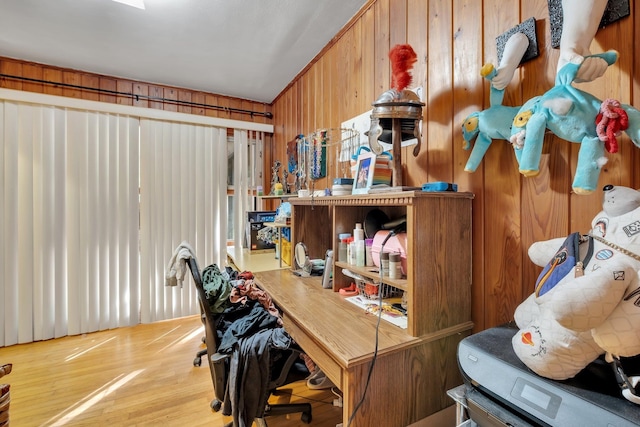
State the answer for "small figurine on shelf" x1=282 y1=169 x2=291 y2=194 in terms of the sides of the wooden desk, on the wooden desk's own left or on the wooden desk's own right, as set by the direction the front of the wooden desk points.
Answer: on the wooden desk's own right

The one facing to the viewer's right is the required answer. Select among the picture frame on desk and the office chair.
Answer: the office chair

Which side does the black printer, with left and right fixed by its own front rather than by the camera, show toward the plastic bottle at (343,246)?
right

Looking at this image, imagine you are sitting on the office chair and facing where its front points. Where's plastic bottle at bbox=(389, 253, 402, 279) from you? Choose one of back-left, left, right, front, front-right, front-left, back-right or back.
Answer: front-right

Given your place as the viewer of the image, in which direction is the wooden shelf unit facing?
facing the viewer and to the left of the viewer

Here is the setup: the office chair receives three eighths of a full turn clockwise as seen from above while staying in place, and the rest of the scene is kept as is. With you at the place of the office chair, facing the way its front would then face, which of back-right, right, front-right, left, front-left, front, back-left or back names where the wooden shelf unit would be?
left

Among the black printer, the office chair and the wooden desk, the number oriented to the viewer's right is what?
1

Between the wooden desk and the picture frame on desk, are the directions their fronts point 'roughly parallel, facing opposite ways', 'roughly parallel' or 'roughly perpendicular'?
roughly parallel

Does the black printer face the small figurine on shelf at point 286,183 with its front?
no

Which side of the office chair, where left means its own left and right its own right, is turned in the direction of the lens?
right

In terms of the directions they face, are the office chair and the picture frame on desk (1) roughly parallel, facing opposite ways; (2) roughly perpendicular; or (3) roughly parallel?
roughly parallel, facing opposite ways
